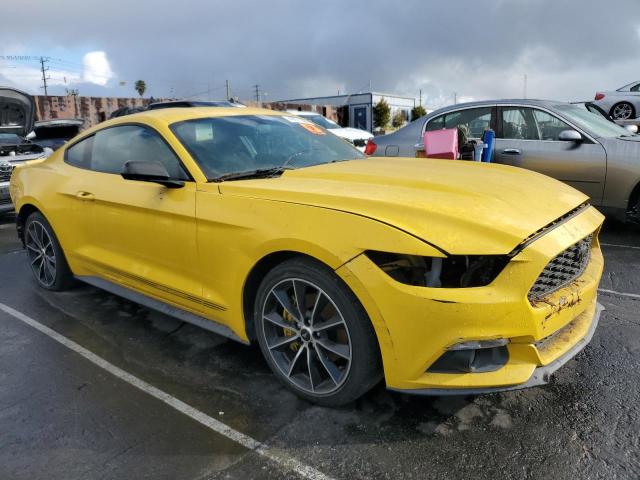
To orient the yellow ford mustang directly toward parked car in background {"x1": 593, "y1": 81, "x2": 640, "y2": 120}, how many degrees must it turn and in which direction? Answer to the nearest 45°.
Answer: approximately 90° to its left

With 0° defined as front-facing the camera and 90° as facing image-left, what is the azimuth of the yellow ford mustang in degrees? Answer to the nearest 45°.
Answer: approximately 315°

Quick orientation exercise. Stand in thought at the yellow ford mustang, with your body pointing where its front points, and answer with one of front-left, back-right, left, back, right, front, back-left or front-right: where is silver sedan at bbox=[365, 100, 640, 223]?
left

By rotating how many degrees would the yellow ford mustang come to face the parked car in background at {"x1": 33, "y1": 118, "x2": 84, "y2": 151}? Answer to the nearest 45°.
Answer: approximately 180°

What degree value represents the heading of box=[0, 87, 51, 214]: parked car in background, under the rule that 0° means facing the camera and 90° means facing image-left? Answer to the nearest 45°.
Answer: approximately 315°

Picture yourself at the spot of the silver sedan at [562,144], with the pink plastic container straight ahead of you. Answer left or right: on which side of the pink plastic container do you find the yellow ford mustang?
left
